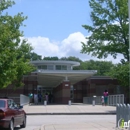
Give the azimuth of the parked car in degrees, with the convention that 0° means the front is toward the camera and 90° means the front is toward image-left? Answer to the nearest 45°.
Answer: approximately 225°

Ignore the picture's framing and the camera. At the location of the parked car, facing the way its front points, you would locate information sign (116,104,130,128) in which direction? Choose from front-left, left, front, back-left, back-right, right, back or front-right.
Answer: front-right

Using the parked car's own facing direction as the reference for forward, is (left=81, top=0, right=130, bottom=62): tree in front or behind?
in front
